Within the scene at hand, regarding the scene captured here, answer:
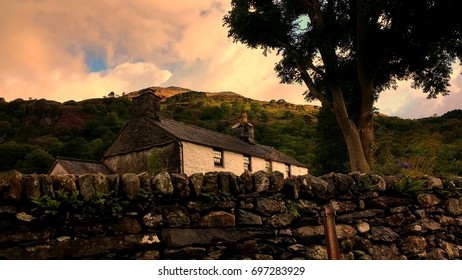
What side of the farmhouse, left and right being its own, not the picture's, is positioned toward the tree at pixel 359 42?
front

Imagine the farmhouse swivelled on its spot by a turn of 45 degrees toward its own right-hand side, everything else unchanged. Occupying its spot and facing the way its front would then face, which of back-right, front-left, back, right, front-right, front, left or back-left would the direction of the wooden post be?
front

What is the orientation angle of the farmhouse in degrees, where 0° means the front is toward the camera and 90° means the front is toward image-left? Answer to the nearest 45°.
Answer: approximately 315°

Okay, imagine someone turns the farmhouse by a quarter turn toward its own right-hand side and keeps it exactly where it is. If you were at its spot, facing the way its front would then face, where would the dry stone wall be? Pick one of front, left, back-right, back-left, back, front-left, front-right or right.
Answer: front-left
